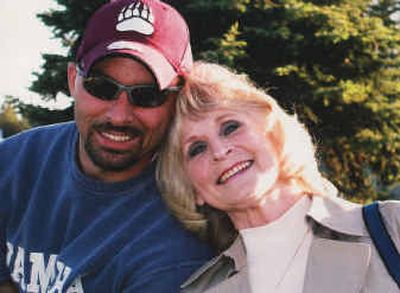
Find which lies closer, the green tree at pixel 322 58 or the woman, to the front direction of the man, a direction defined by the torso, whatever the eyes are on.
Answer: the woman

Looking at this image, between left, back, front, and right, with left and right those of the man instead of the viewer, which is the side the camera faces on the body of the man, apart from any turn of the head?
front

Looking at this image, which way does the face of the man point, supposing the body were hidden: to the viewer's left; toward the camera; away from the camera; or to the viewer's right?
toward the camera

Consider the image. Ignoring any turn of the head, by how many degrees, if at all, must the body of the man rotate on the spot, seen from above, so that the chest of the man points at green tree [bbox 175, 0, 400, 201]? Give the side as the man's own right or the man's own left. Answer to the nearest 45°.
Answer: approximately 135° to the man's own left

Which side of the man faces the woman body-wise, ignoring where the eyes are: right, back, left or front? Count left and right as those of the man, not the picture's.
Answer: left
